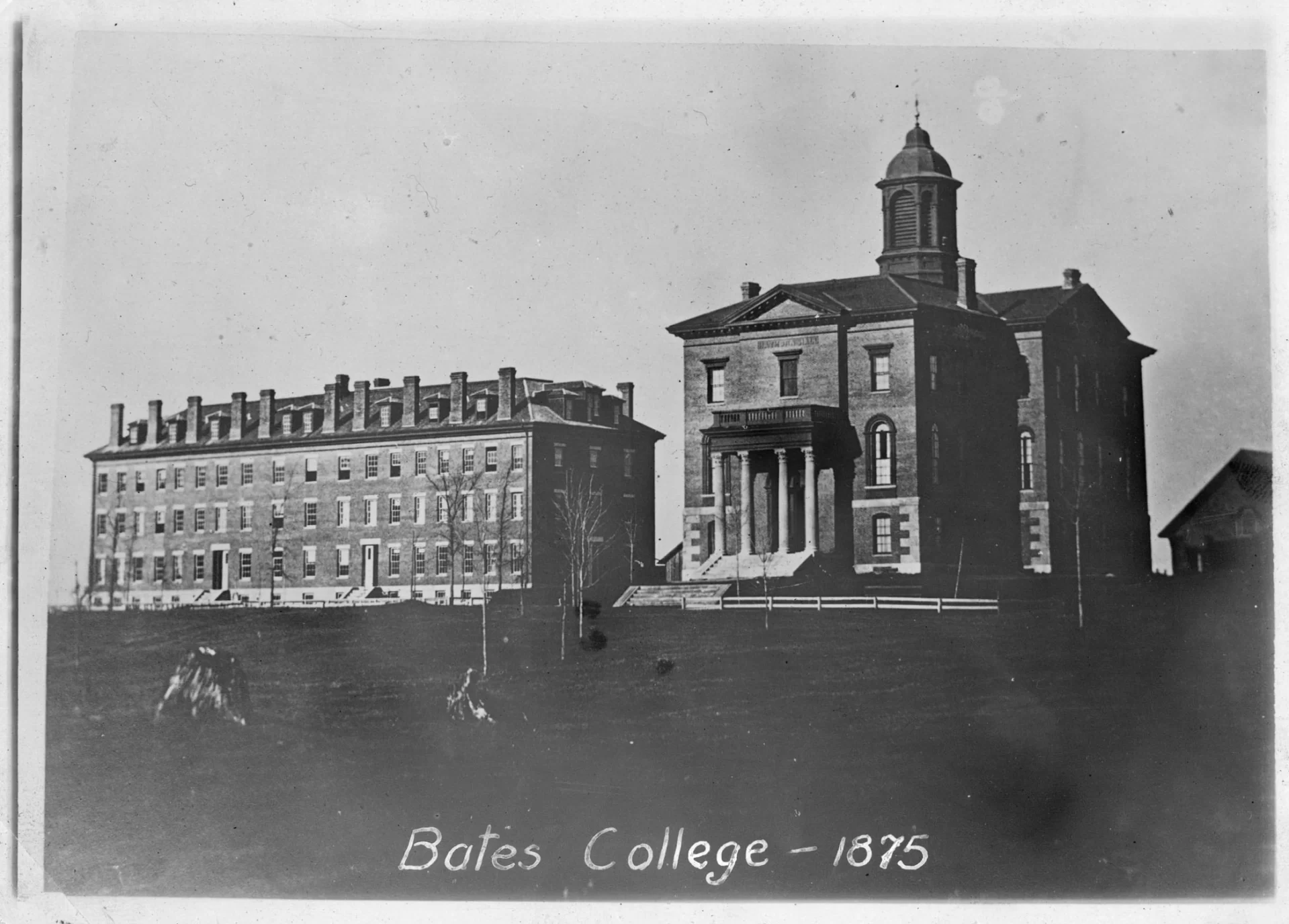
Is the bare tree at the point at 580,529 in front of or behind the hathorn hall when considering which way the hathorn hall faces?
in front

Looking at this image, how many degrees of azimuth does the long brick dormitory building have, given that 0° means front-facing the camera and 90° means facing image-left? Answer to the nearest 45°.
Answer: approximately 45°

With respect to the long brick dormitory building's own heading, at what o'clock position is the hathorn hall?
The hathorn hall is roughly at 8 o'clock from the long brick dormitory building.

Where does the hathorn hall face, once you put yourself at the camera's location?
facing the viewer and to the left of the viewer

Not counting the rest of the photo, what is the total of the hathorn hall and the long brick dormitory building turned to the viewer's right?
0

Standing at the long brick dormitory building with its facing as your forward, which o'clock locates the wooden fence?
The wooden fence is roughly at 8 o'clock from the long brick dormitory building.

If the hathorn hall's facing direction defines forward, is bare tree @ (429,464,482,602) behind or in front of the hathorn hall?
in front

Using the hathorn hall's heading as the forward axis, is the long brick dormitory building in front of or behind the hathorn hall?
in front
